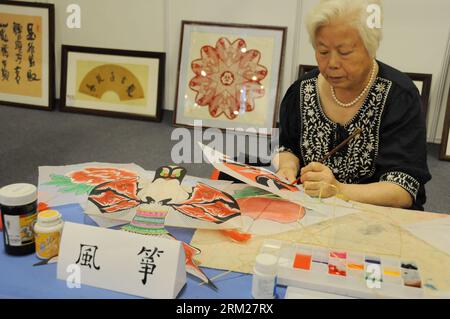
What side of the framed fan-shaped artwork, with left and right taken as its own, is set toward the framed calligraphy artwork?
right

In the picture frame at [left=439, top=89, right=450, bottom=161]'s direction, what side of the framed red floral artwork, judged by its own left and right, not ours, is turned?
left

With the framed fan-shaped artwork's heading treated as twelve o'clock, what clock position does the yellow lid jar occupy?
The yellow lid jar is roughly at 12 o'clock from the framed fan-shaped artwork.

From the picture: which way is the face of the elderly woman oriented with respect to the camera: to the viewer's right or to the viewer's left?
to the viewer's left

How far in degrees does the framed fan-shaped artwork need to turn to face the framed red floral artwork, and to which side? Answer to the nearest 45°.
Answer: approximately 45° to its left

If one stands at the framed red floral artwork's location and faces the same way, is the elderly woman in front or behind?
in front

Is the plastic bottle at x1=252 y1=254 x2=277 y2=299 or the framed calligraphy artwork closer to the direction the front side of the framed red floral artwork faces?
the plastic bottle

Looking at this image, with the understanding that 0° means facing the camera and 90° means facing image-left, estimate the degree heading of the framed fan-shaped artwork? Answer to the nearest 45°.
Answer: approximately 0°

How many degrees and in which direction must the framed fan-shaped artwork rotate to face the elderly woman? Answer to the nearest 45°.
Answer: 0° — it already faces them

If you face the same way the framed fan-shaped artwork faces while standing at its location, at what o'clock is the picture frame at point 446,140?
The picture frame is roughly at 10 o'clock from the framed fan-shaped artwork.

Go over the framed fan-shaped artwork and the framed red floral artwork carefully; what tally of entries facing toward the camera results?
2

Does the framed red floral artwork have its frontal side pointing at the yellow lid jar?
yes

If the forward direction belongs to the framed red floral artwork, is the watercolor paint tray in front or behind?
in front

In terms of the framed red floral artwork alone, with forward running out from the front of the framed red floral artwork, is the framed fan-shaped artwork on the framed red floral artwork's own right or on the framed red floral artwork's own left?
on the framed red floral artwork's own right
